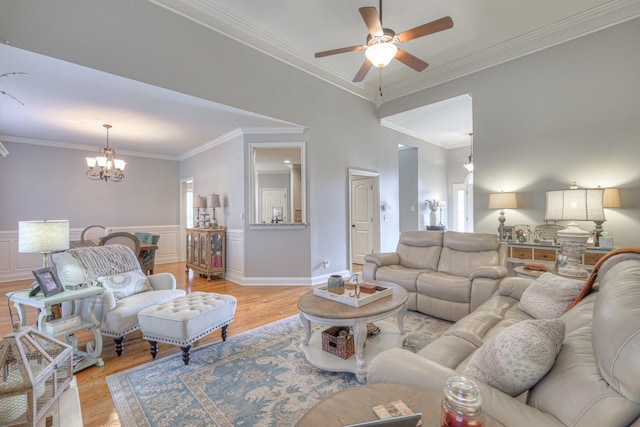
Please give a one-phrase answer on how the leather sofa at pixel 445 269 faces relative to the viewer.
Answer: facing the viewer and to the left of the viewer

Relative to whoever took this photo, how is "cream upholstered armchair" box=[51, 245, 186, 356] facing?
facing the viewer and to the right of the viewer

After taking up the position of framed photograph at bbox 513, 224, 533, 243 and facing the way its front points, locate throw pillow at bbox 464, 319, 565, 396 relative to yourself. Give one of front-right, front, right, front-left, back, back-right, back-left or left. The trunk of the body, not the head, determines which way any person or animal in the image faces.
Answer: front

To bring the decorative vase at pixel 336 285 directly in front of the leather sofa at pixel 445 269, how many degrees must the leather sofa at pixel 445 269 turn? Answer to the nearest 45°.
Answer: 0° — it already faces it

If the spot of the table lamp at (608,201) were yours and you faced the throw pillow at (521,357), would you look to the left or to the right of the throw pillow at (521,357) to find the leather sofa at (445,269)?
right

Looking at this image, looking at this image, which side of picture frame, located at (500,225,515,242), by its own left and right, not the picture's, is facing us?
front

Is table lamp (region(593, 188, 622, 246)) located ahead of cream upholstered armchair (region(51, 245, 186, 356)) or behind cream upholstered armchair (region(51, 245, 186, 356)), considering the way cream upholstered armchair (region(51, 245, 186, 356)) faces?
ahead

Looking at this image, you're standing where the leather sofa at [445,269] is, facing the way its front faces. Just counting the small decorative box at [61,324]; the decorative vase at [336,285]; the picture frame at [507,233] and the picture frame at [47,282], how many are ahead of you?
3

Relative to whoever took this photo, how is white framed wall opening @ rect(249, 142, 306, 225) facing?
facing the viewer

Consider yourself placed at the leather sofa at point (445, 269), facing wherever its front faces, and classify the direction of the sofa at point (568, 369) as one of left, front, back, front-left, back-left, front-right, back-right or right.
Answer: front-left

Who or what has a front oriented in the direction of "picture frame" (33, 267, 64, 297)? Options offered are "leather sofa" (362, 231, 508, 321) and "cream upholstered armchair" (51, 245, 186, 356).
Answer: the leather sofa

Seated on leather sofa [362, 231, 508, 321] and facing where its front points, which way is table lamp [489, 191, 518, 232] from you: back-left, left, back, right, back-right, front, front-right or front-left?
back

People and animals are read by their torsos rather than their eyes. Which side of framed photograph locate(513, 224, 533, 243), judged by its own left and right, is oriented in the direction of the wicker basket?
front

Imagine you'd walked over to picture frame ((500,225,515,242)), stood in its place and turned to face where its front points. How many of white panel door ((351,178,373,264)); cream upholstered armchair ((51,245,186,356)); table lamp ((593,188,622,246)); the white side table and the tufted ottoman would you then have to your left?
1

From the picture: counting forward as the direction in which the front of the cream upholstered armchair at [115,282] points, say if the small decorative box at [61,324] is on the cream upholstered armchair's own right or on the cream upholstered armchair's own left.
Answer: on the cream upholstered armchair's own right

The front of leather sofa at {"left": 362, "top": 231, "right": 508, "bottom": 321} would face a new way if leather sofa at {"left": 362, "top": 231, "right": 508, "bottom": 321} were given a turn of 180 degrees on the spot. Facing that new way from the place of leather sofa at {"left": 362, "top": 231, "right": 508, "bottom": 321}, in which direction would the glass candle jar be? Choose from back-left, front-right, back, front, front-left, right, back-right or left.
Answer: back-right
